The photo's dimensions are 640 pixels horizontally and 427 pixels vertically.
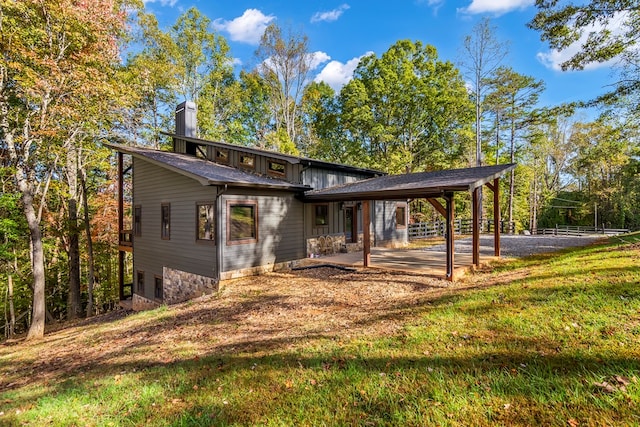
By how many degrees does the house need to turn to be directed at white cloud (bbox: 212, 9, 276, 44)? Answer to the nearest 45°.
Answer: approximately 135° to its left

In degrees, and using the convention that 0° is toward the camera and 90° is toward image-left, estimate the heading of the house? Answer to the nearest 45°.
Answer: approximately 315°

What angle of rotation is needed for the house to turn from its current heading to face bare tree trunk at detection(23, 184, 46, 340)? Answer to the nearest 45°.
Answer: approximately 135° to its right

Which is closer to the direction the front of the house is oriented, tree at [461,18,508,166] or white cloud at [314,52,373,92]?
the tree
